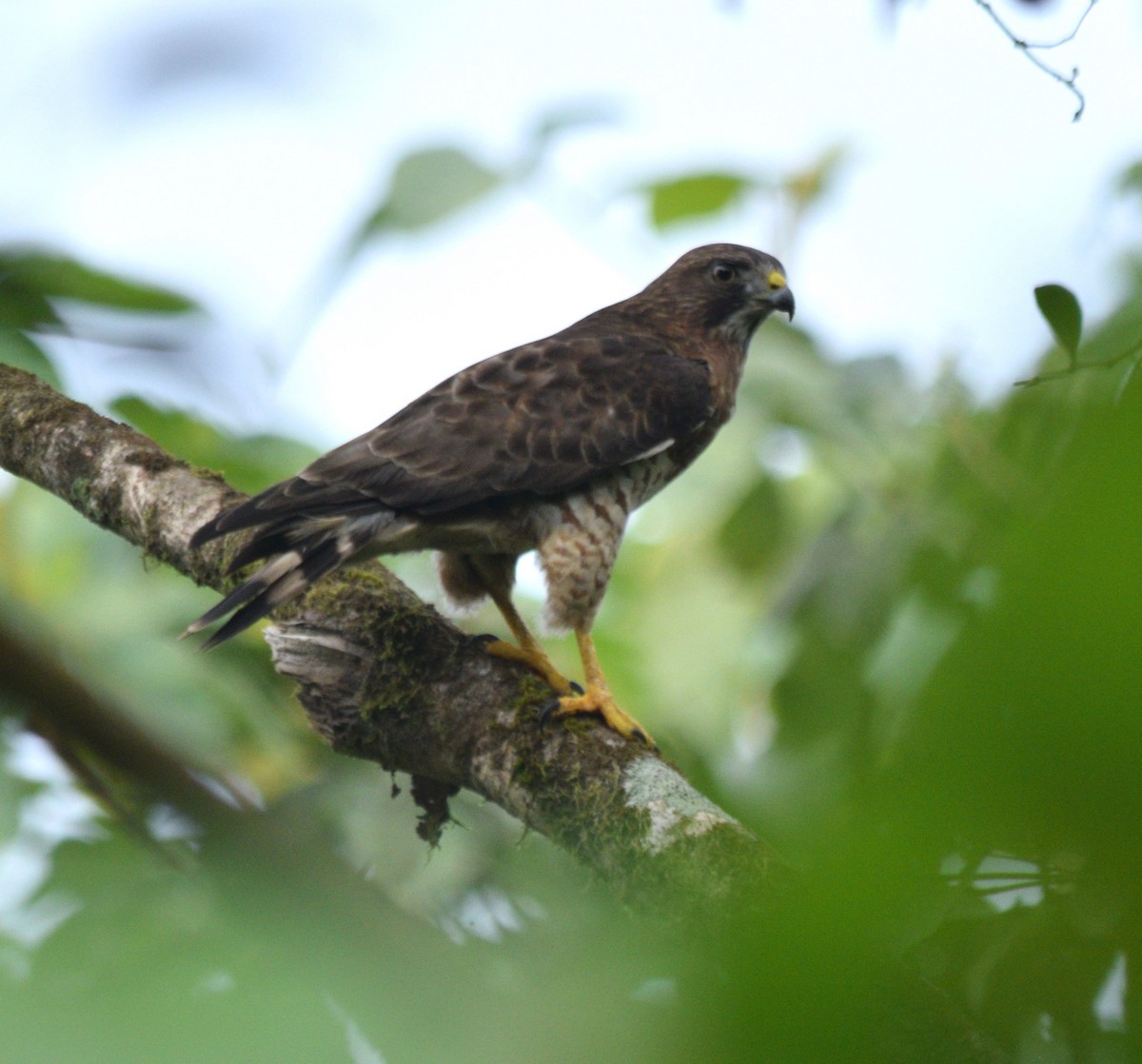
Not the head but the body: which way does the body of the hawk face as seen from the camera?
to the viewer's right

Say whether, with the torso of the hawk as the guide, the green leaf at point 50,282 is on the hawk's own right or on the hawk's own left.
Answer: on the hawk's own right
